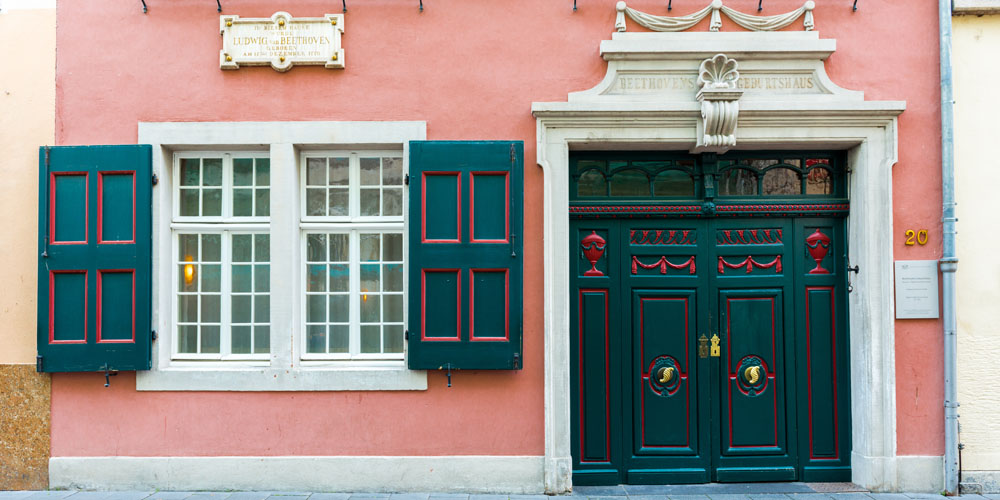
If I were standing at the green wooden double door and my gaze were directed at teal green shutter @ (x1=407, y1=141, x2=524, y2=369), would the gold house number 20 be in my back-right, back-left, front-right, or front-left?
back-left

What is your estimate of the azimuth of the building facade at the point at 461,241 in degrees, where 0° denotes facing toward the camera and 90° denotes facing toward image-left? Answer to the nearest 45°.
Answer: approximately 0°

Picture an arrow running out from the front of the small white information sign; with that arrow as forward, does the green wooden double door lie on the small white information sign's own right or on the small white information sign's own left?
on the small white information sign's own right

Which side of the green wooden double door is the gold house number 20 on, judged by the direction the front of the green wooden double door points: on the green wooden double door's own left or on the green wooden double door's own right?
on the green wooden double door's own left

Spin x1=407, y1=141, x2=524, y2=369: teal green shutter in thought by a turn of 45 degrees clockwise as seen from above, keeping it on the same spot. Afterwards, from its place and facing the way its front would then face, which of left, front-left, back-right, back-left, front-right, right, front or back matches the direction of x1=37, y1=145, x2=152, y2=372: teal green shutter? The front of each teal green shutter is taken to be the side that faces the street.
front-right

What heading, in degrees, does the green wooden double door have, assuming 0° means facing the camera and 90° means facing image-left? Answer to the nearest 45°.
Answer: approximately 0°

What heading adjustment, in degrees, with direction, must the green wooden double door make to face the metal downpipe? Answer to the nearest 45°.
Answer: approximately 90° to its left

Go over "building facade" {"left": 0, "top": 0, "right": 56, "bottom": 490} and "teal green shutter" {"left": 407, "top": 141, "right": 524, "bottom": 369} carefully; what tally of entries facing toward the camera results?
2
